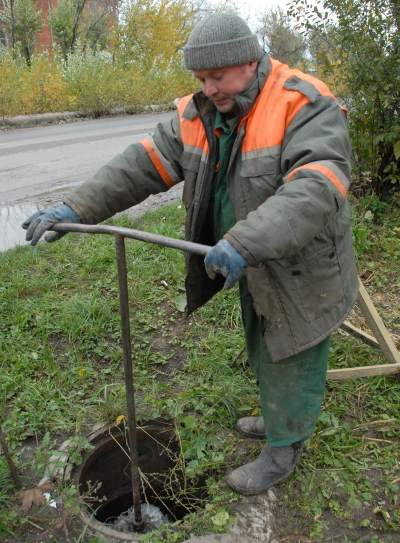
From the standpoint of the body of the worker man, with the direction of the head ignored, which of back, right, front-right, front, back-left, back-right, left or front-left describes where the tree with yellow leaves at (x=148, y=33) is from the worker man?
back-right

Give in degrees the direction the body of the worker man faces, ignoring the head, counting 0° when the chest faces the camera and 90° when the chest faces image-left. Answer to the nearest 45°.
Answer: approximately 45°
